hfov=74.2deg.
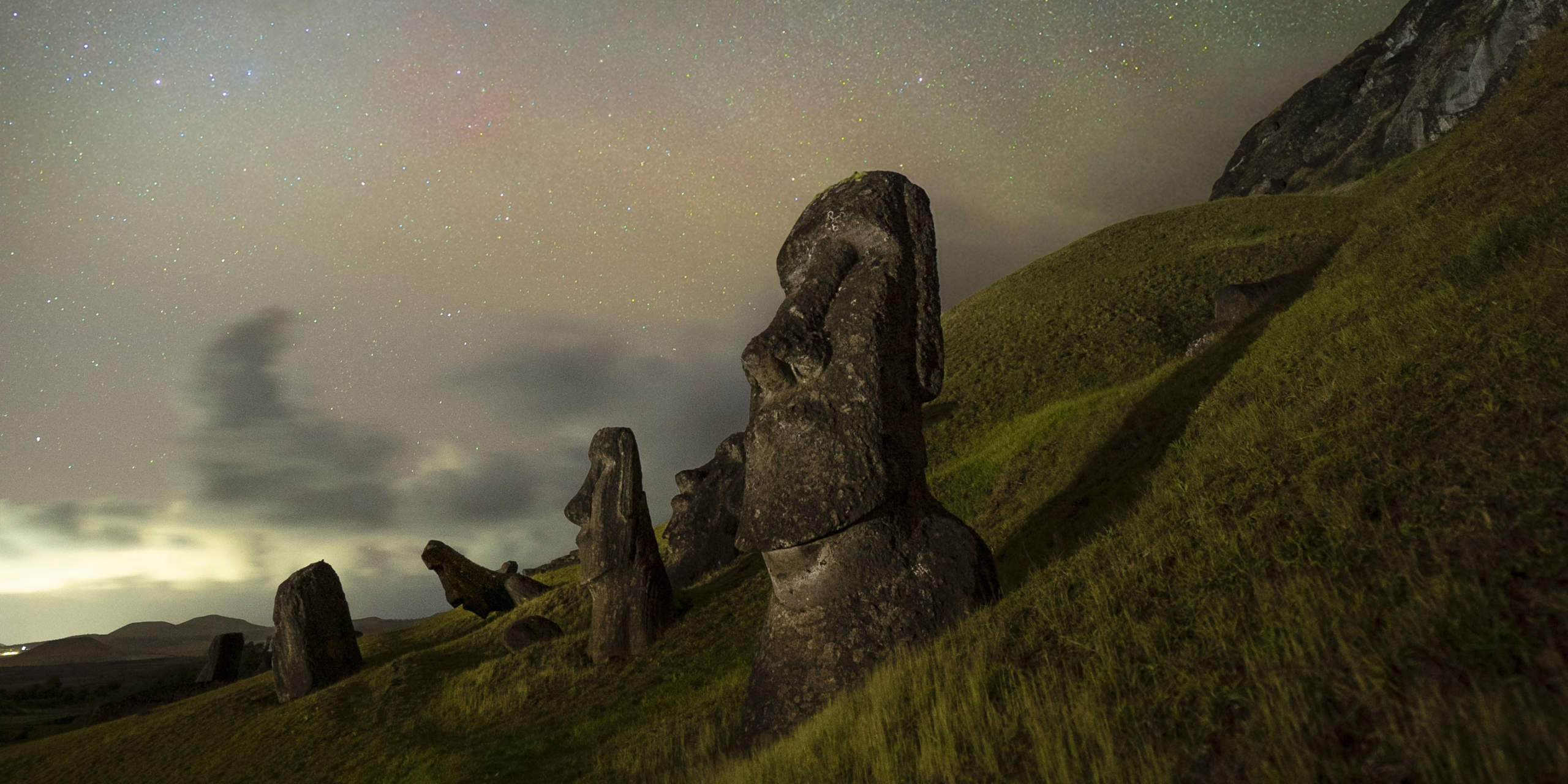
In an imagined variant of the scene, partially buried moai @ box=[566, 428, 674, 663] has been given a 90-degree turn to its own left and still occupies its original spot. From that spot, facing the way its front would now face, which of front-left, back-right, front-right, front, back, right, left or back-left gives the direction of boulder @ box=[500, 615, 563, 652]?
back-right

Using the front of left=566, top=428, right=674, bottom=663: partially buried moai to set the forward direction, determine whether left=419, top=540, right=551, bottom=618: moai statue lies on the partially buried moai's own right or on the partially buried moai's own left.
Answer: on the partially buried moai's own right

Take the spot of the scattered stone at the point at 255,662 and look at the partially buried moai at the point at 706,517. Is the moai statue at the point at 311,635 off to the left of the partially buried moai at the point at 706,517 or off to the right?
right

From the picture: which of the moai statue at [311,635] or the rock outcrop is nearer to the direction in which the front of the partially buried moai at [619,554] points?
the moai statue

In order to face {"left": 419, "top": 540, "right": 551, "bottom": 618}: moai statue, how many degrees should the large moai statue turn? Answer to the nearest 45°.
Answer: approximately 90° to its right

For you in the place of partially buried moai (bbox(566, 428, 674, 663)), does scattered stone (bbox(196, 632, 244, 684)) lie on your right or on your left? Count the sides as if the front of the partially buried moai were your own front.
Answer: on your right

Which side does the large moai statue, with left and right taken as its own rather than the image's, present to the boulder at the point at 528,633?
right

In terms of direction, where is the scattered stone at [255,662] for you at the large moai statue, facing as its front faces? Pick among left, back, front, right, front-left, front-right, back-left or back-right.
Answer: right

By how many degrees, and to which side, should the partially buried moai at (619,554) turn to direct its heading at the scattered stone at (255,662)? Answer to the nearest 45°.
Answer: approximately 45° to its right

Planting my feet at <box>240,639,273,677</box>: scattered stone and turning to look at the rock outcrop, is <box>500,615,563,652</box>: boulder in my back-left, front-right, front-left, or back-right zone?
front-right

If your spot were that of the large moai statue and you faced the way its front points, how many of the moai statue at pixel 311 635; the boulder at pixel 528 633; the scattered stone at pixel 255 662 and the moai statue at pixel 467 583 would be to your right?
4

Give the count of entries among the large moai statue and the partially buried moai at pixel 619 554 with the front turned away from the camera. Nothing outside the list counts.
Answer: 0

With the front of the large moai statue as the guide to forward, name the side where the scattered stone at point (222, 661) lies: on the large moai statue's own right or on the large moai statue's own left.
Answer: on the large moai statue's own right

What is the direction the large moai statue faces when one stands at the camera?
facing the viewer and to the left of the viewer

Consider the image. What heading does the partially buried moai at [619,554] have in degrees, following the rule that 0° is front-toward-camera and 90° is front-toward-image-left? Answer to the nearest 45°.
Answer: approximately 90°
